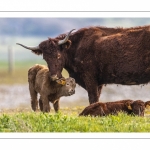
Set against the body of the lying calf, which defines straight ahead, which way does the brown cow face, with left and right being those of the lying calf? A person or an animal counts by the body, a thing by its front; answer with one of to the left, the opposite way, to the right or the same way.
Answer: the opposite way

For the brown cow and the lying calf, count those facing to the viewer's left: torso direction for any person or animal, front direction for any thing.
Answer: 1

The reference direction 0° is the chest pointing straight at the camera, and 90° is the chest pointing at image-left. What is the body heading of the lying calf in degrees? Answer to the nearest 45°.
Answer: approximately 270°

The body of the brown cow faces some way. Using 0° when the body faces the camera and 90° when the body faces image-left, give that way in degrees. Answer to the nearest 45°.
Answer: approximately 90°

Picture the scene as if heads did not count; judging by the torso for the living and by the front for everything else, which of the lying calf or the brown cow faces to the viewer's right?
the lying calf
